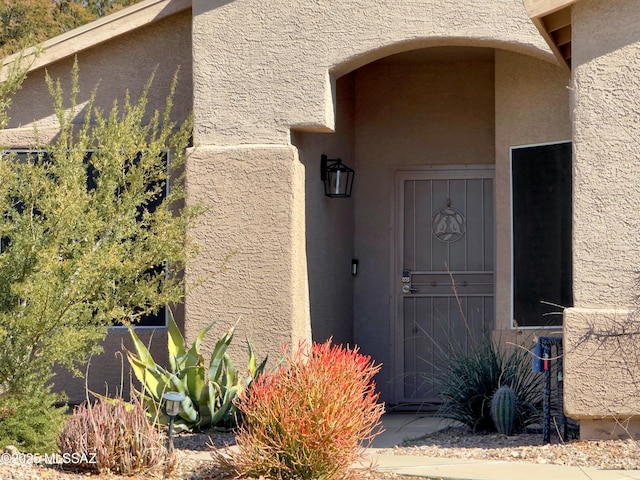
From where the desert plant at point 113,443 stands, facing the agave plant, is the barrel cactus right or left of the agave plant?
right

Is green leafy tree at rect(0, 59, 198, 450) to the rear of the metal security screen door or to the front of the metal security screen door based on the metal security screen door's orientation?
to the front

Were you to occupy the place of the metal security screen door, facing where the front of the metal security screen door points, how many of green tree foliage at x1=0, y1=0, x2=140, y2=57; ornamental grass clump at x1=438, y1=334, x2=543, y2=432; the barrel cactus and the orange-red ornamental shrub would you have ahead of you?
3

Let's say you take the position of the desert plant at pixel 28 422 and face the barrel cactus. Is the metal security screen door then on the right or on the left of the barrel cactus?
left

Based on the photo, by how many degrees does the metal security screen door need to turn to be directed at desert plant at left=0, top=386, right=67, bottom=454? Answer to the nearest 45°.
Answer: approximately 45° to its right

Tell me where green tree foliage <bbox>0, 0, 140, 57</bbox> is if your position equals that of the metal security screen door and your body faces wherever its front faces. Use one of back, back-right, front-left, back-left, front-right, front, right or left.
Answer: back-right

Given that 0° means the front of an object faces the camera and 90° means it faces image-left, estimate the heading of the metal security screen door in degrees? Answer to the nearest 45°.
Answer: approximately 0°

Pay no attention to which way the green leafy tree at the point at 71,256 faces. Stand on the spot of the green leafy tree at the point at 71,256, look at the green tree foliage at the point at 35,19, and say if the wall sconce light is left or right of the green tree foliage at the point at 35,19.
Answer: right

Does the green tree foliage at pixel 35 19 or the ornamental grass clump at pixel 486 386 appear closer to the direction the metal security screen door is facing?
the ornamental grass clump

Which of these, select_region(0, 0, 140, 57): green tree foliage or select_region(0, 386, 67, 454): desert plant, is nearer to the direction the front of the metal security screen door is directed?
the desert plant

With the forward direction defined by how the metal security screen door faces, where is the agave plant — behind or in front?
in front

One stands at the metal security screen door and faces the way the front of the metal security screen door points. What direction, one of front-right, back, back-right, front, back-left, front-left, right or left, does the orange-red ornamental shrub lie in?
front

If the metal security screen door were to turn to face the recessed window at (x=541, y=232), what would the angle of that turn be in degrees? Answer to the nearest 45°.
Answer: approximately 45° to its left

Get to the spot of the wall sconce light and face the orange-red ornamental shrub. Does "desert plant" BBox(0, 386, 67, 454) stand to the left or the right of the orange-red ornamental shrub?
right
